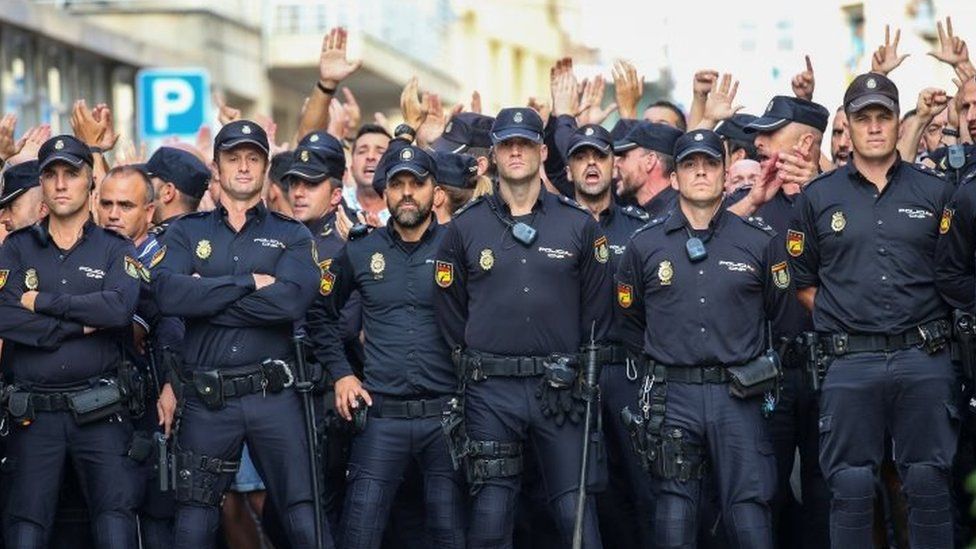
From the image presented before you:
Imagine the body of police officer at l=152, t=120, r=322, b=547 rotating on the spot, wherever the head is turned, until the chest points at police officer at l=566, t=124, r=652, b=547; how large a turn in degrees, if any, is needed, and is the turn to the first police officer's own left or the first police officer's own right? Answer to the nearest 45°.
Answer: approximately 90° to the first police officer's own left

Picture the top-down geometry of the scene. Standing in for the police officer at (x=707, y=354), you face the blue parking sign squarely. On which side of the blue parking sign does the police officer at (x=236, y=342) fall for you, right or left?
left

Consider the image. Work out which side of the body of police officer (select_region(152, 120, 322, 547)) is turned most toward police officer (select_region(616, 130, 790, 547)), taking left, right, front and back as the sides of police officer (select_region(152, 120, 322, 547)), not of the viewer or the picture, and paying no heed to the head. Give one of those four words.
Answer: left

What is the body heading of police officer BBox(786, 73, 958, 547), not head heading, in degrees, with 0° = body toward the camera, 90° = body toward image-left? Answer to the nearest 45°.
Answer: approximately 0°

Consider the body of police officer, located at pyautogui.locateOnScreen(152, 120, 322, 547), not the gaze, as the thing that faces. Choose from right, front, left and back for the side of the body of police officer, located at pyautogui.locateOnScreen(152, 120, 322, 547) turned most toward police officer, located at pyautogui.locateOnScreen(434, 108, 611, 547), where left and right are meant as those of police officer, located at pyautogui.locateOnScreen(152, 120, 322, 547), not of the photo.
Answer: left
